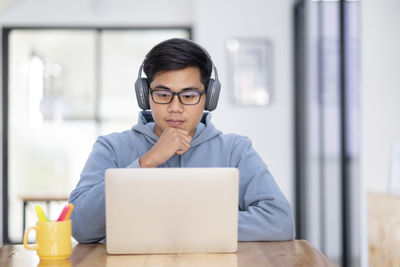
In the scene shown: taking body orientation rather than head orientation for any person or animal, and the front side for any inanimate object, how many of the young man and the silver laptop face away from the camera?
1

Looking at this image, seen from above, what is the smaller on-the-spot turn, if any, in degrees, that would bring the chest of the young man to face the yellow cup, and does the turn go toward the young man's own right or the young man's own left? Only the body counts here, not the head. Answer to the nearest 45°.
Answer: approximately 45° to the young man's own right

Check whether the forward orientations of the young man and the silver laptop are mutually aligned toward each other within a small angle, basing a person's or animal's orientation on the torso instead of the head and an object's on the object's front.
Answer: yes

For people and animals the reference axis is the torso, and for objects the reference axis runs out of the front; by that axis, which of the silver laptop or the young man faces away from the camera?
the silver laptop

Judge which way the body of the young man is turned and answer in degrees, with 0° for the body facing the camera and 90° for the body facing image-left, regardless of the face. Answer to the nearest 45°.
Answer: approximately 0°

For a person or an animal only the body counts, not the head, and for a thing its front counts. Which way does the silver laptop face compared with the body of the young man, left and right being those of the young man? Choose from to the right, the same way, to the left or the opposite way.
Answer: the opposite way

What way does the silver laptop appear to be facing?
away from the camera
